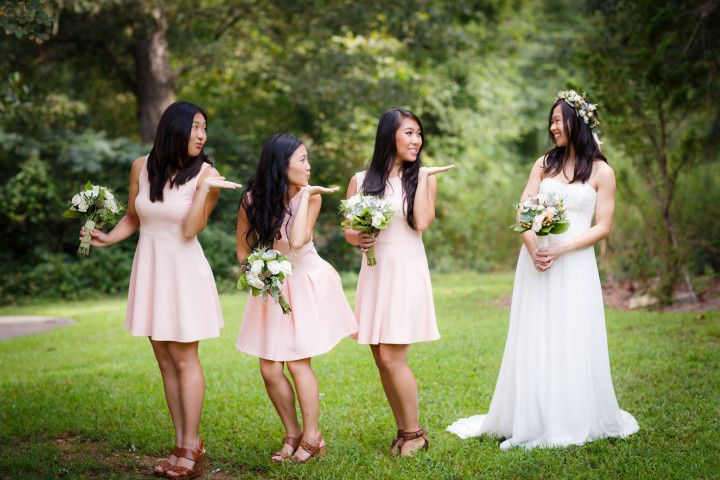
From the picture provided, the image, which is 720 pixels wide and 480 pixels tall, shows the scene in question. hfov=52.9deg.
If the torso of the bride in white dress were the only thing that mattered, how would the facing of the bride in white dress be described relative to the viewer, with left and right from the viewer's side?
facing the viewer and to the left of the viewer

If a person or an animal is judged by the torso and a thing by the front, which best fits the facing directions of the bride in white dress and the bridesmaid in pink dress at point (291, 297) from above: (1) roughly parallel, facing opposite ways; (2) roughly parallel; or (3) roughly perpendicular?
roughly perpendicular

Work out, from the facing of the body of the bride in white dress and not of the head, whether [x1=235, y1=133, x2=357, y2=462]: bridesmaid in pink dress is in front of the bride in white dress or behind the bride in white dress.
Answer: in front

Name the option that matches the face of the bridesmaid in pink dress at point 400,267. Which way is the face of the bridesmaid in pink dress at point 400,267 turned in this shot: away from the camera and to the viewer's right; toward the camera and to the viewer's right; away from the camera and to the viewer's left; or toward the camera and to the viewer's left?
toward the camera and to the viewer's right

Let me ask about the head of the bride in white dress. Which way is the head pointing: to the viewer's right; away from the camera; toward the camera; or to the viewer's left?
to the viewer's left

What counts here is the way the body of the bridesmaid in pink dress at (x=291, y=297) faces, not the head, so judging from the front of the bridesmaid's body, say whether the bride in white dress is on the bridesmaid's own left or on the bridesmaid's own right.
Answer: on the bridesmaid's own left

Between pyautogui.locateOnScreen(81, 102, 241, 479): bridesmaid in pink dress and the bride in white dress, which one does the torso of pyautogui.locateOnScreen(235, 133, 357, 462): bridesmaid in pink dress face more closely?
the bride in white dress

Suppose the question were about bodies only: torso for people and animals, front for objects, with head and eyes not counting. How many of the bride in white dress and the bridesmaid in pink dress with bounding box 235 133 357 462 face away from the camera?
0

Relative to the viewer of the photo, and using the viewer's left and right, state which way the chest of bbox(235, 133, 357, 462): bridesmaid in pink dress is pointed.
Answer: facing the viewer and to the right of the viewer

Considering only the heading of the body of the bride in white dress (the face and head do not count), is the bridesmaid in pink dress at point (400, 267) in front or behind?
in front
